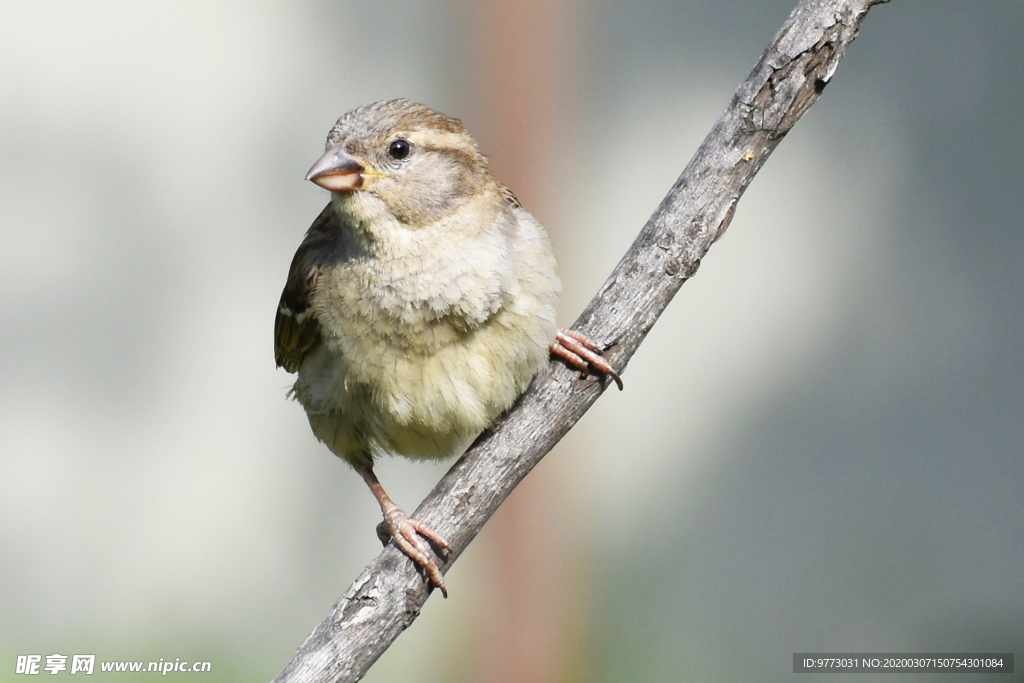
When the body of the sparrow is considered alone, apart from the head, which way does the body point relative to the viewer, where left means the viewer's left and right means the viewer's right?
facing the viewer
